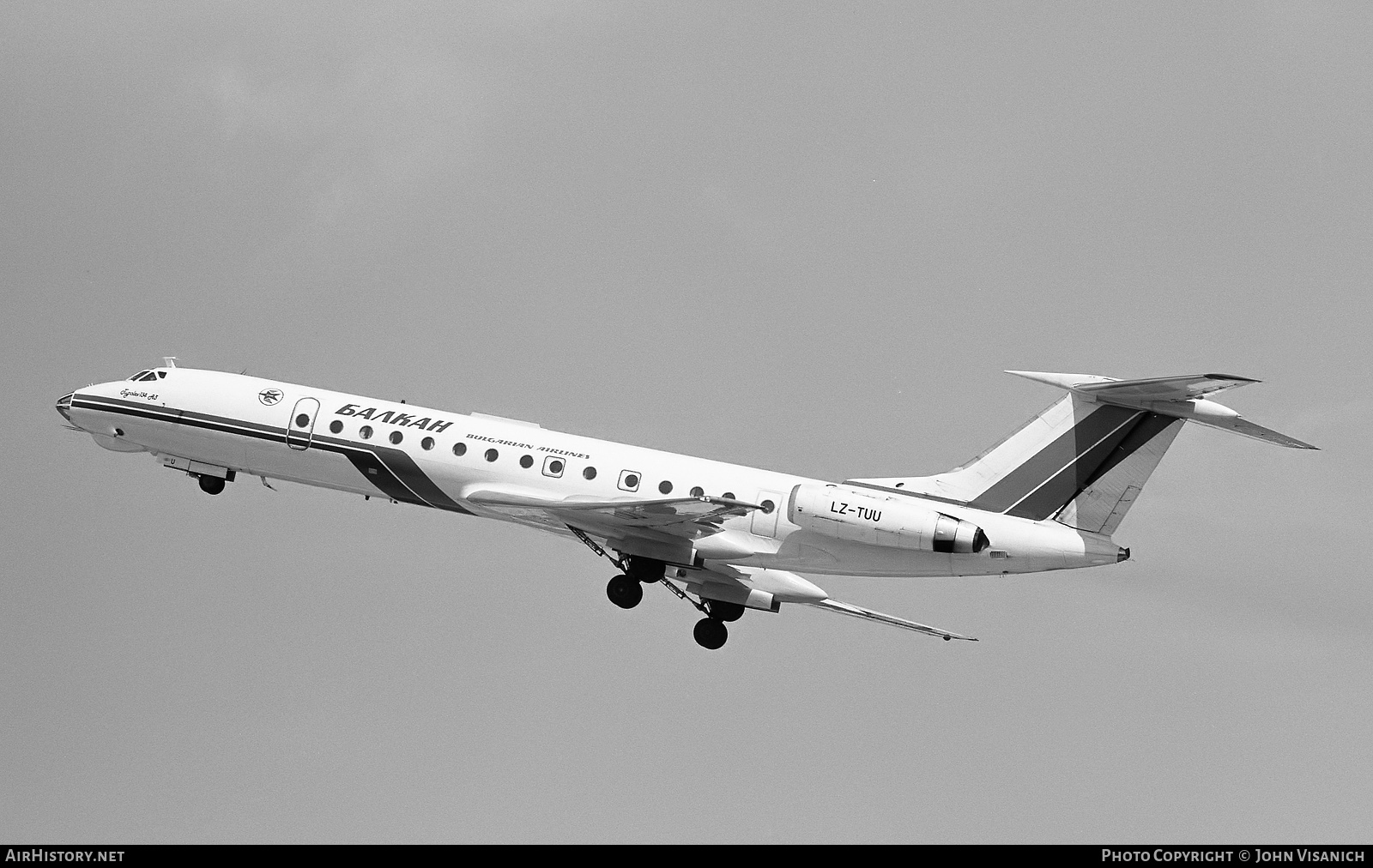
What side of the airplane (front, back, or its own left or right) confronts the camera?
left
